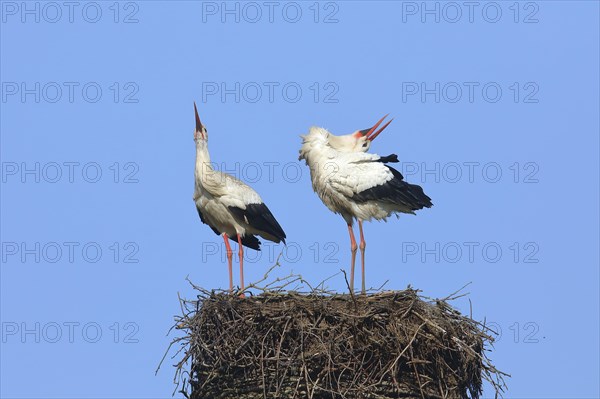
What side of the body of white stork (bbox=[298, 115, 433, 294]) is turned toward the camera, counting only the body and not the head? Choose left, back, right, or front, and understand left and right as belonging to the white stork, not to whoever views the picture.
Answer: left

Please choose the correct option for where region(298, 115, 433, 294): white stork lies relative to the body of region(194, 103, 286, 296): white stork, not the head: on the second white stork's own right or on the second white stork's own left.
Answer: on the second white stork's own left

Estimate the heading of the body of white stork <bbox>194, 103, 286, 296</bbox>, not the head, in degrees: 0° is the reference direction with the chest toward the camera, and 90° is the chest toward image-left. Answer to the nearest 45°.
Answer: approximately 45°
